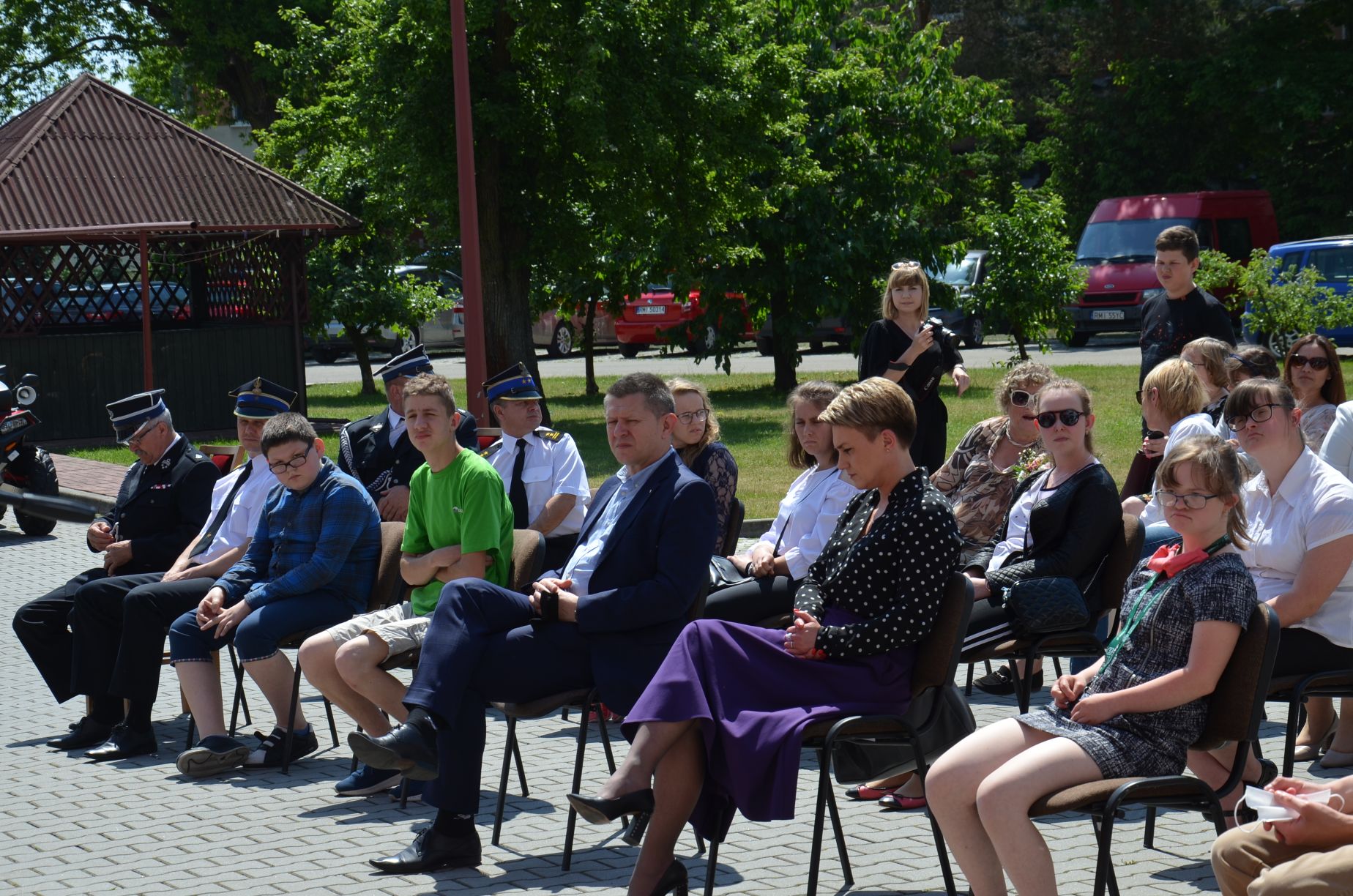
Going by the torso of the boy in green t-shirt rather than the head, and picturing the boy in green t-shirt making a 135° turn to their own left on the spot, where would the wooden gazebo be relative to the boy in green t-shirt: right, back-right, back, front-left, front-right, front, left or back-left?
left

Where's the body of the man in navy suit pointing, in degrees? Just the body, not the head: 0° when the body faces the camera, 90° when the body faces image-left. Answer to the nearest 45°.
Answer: approximately 45°

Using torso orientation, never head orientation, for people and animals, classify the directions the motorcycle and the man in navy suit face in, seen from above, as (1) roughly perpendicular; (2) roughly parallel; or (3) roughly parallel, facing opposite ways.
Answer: roughly perpendicular

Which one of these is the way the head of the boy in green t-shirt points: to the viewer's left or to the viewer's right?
to the viewer's left

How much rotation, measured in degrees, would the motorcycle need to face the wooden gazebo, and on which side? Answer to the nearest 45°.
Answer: approximately 135° to its left

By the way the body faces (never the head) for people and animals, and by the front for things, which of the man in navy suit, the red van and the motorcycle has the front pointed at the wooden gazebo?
the red van

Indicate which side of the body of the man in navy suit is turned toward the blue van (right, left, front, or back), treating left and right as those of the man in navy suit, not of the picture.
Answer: back

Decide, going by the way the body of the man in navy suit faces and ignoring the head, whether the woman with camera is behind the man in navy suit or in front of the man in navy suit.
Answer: behind

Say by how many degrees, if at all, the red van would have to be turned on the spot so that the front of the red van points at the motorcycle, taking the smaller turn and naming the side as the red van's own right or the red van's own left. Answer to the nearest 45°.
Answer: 0° — it already faces it
